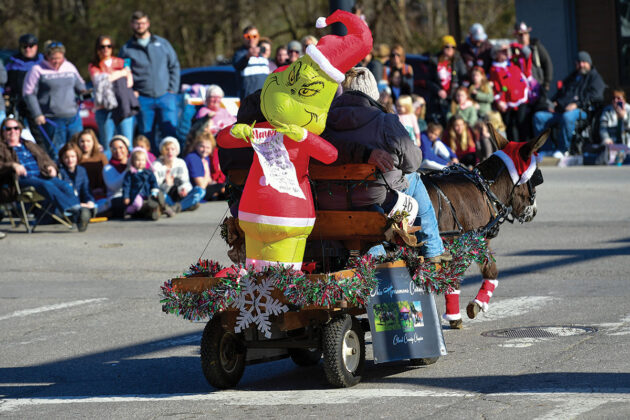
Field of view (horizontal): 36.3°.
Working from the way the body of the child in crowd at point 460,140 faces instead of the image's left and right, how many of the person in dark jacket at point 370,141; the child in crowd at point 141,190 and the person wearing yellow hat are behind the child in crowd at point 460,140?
1

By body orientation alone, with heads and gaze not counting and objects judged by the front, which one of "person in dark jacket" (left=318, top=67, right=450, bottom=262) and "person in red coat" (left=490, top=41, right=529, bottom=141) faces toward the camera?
the person in red coat

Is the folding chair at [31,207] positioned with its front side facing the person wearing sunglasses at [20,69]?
no

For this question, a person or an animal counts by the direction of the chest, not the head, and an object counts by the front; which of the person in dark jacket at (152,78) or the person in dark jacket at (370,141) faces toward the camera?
the person in dark jacket at (152,78)

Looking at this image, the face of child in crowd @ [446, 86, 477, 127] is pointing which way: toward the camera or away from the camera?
toward the camera

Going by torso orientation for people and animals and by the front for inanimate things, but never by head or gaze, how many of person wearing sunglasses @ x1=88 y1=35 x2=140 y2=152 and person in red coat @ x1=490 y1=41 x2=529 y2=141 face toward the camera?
2

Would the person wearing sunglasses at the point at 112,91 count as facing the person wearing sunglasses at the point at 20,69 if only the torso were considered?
no

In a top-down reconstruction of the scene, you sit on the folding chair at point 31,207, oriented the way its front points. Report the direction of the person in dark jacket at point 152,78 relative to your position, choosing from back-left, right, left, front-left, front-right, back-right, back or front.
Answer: left

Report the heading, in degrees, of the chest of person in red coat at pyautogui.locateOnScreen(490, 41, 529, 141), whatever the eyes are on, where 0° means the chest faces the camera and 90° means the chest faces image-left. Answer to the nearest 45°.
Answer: approximately 0°

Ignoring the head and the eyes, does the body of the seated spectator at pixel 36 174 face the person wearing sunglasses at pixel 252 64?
no

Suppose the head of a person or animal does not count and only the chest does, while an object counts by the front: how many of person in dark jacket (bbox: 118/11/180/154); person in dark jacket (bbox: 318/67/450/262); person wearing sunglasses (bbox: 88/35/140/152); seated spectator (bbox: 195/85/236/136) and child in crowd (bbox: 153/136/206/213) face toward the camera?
4

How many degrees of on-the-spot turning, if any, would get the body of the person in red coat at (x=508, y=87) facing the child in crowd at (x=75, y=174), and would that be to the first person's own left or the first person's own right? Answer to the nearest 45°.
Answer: approximately 45° to the first person's own right

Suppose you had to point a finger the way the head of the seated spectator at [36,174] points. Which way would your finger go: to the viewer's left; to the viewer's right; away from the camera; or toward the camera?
toward the camera

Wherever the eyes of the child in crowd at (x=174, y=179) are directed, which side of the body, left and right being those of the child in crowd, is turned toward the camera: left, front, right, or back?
front

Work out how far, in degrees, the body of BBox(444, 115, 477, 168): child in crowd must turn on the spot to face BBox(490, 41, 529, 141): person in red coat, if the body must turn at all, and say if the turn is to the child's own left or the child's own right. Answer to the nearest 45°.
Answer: approximately 180°

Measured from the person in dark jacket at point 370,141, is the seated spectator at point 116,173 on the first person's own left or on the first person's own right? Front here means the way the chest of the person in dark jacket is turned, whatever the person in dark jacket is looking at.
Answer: on the first person's own left

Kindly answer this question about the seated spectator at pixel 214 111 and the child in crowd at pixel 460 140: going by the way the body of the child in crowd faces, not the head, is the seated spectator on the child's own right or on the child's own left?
on the child's own right

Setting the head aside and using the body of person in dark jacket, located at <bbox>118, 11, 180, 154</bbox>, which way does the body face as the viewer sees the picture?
toward the camera

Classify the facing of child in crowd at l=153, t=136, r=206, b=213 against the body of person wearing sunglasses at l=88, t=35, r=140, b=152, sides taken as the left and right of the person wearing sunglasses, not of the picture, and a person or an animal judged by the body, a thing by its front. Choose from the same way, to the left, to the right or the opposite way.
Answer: the same way
